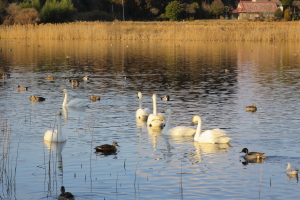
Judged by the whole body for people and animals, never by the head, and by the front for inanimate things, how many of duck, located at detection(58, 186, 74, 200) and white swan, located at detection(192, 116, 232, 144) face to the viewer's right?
0

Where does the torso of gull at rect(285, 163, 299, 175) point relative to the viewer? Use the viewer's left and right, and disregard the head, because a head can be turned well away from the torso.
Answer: facing to the left of the viewer

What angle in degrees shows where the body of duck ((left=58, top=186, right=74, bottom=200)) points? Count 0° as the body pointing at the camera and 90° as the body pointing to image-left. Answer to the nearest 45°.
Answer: approximately 90°

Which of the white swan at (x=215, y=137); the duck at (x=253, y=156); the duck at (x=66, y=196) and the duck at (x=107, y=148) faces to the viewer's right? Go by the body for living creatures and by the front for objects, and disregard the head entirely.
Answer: the duck at (x=107, y=148)

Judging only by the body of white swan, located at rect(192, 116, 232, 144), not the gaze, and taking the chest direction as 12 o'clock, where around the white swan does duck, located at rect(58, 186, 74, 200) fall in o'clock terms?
The duck is roughly at 10 o'clock from the white swan.

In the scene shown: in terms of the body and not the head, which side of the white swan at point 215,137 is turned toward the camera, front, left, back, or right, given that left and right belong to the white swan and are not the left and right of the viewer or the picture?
left

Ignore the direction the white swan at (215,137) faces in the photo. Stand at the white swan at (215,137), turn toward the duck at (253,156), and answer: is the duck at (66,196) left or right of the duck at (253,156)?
right

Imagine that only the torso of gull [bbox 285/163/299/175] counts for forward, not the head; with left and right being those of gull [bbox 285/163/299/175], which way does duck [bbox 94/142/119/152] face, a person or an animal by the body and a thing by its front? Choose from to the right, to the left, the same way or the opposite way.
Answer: the opposite way

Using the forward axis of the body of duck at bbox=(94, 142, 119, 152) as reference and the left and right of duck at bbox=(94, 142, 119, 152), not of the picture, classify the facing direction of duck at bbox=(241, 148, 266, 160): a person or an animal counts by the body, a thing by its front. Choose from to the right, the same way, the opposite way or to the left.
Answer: the opposite way

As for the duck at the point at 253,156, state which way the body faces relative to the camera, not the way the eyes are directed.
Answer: to the viewer's left
